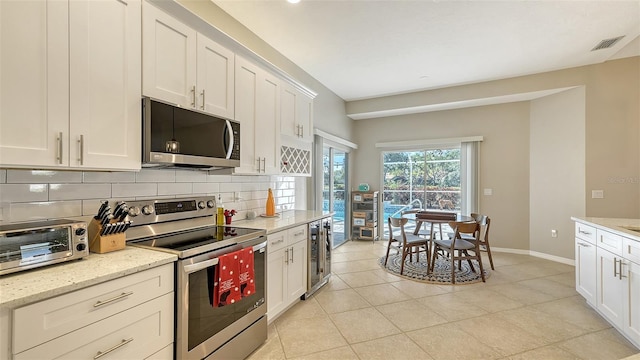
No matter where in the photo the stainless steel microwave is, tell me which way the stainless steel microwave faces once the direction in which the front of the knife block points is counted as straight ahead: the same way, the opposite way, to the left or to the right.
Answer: the same way

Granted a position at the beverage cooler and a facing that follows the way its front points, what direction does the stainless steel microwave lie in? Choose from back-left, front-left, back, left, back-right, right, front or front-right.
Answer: right

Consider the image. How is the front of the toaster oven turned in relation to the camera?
facing the viewer and to the right of the viewer

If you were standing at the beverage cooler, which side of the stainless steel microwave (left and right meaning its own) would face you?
left

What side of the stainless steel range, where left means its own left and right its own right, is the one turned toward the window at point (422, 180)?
left

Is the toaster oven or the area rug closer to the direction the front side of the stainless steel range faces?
the area rug

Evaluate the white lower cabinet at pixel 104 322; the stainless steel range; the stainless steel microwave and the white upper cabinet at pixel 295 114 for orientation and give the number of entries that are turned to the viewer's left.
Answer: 0

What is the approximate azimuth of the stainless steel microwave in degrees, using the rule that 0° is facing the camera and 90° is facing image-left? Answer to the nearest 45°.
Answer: approximately 315°

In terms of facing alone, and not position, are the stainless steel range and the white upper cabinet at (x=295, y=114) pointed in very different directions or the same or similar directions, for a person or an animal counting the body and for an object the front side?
same or similar directions

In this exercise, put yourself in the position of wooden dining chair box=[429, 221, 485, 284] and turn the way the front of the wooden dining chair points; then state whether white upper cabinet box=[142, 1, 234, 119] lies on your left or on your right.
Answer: on your left

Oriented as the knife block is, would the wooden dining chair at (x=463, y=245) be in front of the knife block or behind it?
in front

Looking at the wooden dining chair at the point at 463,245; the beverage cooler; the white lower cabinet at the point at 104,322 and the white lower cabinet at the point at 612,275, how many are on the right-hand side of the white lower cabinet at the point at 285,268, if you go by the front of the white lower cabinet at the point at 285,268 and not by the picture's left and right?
1

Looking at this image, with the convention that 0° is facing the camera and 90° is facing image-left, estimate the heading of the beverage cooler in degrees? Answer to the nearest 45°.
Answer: approximately 315°

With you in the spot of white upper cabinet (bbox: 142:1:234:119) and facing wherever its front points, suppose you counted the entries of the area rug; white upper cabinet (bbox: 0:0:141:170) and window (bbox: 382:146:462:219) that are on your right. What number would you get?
1

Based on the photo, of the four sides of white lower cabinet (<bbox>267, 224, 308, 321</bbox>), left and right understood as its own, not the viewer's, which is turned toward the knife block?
right

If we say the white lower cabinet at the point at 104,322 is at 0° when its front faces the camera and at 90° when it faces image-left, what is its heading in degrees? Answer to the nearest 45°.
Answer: approximately 315°

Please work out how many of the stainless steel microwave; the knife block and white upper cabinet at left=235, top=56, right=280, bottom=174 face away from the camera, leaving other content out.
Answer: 0

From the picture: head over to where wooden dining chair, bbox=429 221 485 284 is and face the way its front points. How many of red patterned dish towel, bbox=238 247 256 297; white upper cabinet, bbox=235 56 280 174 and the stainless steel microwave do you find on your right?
0

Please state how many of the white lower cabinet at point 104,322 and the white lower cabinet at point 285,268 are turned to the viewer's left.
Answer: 0
